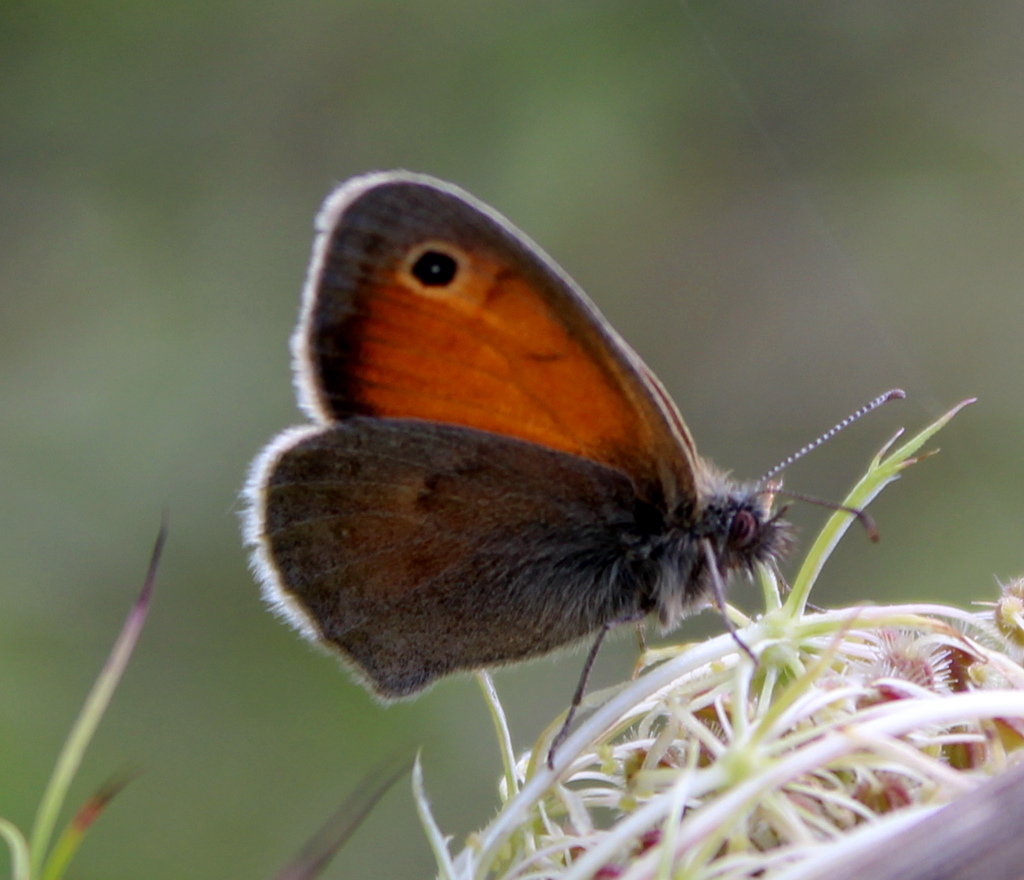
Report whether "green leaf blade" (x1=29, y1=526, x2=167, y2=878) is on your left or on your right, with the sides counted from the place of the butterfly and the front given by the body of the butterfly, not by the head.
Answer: on your right

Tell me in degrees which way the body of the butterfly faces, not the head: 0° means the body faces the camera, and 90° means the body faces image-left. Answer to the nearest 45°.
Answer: approximately 270°
